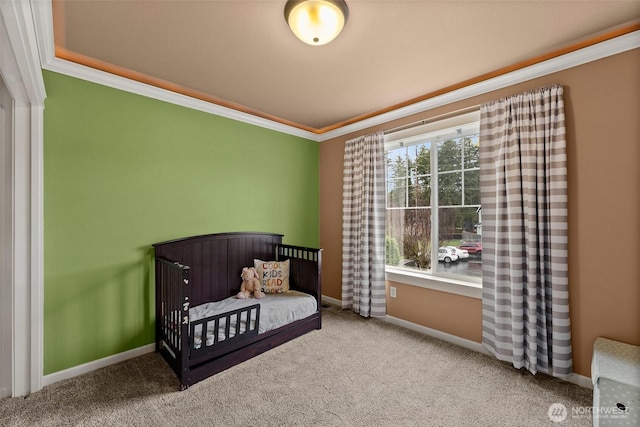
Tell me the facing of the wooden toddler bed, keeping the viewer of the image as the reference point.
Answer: facing the viewer and to the right of the viewer

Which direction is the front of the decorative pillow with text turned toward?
toward the camera

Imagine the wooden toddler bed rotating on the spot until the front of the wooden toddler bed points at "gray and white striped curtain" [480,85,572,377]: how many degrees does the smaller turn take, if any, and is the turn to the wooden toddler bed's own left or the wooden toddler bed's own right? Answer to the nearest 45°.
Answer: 0° — it already faces it

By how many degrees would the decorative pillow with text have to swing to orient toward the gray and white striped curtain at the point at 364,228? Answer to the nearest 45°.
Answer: approximately 90° to its left

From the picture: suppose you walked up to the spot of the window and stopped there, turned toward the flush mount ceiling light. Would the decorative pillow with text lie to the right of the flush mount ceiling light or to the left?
right
